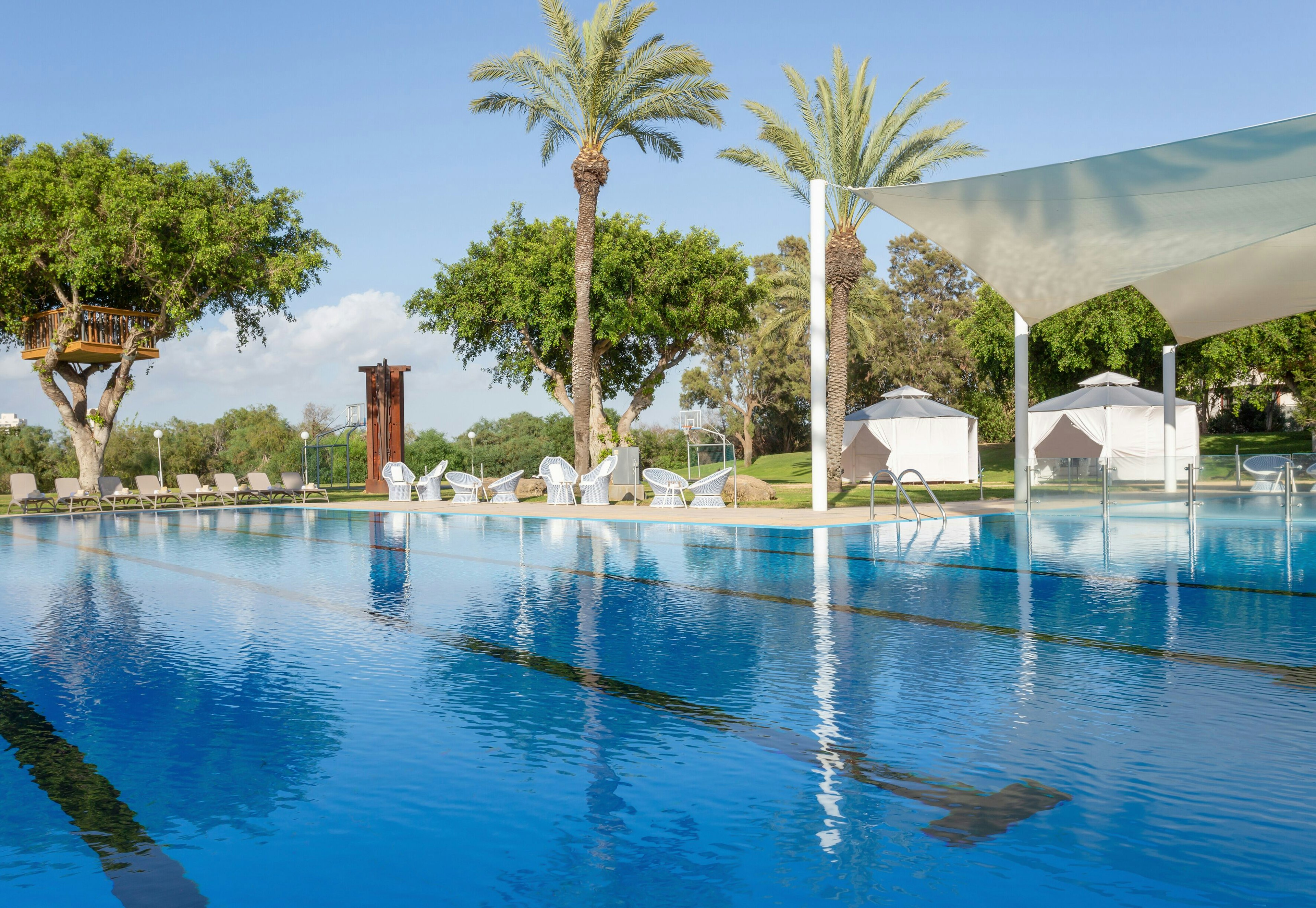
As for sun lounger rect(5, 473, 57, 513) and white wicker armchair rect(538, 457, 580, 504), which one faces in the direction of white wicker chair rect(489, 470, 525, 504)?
the sun lounger

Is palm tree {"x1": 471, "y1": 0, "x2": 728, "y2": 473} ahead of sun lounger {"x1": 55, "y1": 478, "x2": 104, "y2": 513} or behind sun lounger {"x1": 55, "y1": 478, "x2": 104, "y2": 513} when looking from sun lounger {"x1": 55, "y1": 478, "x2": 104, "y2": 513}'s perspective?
ahead

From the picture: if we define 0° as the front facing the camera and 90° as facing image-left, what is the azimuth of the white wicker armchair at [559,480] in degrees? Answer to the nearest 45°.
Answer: approximately 315°

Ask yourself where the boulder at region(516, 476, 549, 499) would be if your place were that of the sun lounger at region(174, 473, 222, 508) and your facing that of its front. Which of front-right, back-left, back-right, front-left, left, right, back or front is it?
front-left

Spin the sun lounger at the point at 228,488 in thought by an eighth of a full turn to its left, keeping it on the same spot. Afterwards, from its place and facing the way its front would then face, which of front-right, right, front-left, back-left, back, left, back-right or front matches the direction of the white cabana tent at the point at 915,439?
front

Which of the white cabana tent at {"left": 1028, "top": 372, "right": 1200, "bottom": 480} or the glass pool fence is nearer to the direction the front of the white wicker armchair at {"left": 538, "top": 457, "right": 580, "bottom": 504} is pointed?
the glass pool fence

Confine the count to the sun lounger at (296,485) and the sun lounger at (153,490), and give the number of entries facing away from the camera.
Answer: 0

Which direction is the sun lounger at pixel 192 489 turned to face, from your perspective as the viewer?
facing the viewer and to the right of the viewer
